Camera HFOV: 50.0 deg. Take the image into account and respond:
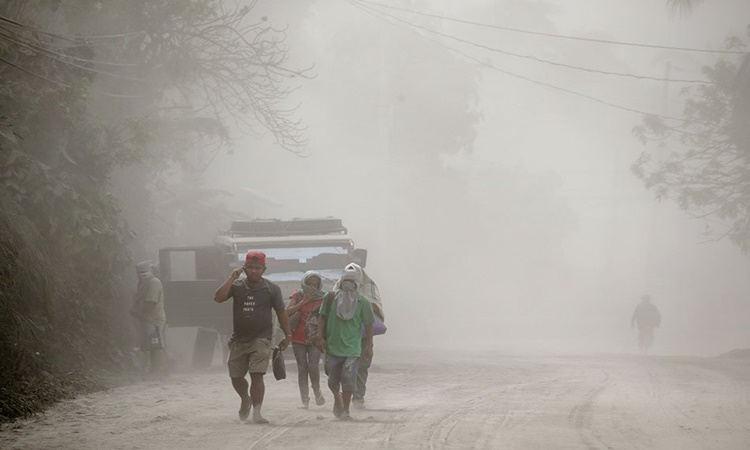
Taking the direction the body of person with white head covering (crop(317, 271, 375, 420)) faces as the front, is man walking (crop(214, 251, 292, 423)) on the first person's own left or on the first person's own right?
on the first person's own right

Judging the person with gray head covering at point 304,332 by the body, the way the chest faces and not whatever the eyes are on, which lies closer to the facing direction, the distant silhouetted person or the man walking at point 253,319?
the man walking

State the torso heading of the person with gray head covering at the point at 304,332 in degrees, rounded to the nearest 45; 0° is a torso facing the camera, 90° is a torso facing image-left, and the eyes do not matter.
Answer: approximately 0°

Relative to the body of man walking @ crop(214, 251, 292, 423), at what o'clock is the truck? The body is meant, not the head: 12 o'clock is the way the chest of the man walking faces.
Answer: The truck is roughly at 6 o'clock from the man walking.

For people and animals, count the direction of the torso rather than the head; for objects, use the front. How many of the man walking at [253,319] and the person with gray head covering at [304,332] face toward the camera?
2

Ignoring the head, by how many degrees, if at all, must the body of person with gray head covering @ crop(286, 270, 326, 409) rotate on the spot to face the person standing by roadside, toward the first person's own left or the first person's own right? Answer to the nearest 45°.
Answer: approximately 135° to the first person's own right

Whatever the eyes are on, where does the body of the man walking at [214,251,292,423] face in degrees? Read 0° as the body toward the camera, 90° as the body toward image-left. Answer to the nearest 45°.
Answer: approximately 0°
